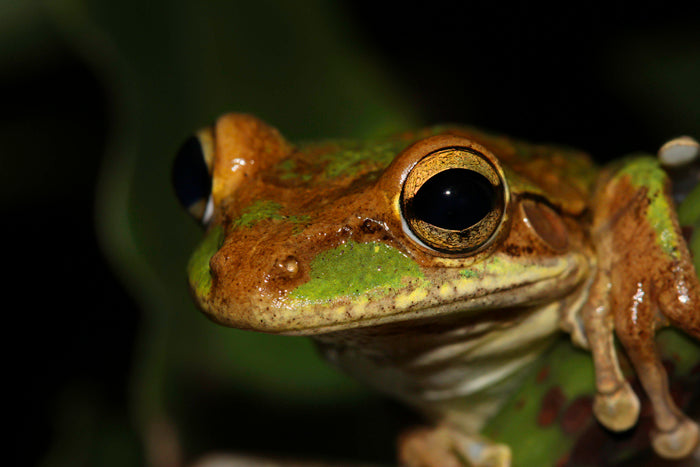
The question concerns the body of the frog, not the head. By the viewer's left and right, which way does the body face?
facing the viewer and to the left of the viewer
